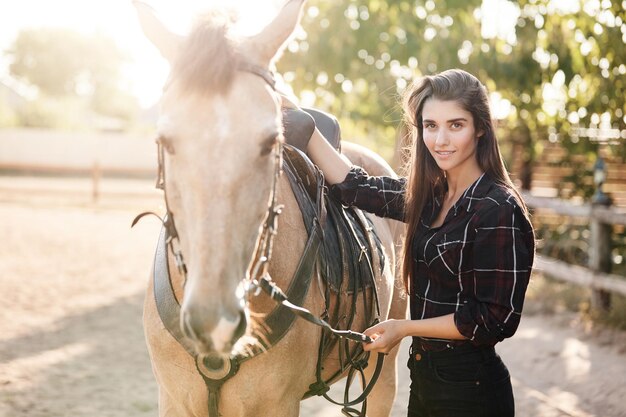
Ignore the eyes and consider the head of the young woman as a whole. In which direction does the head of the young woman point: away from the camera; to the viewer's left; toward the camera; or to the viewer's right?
toward the camera

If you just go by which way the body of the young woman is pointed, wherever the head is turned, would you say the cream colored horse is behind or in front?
in front

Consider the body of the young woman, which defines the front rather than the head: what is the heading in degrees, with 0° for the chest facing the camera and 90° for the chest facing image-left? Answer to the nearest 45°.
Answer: approximately 45°
